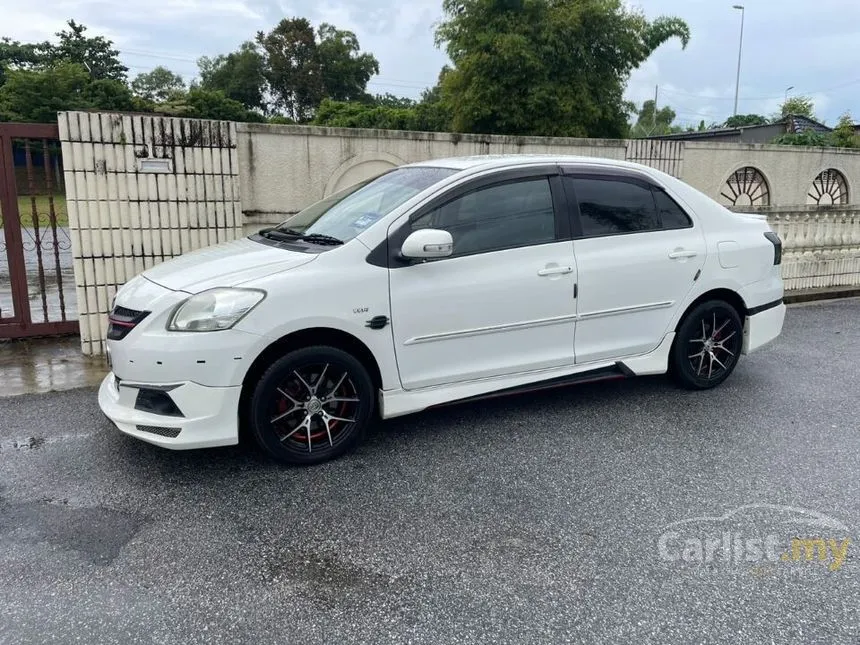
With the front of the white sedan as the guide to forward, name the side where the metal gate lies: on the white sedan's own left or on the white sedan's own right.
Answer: on the white sedan's own right

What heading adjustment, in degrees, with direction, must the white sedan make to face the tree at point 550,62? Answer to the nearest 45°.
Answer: approximately 135° to its right

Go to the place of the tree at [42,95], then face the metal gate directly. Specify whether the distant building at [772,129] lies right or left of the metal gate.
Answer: left

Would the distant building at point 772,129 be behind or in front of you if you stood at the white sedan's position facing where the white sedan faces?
behind

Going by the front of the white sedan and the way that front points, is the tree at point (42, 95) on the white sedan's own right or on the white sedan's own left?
on the white sedan's own right

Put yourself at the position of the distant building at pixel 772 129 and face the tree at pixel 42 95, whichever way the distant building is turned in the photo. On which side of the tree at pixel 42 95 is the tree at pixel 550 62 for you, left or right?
left

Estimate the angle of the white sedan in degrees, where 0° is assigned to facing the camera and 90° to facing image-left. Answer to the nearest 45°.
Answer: approximately 45°
